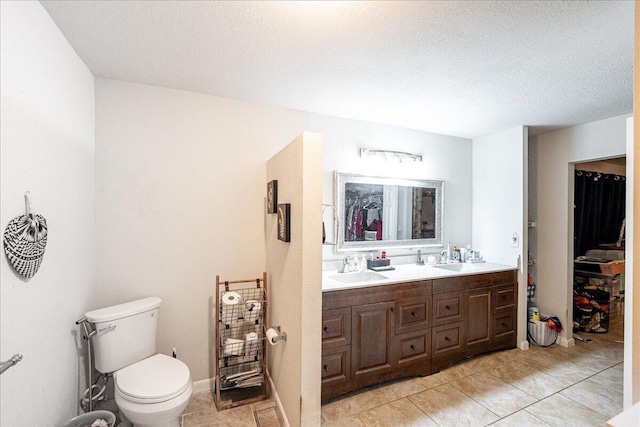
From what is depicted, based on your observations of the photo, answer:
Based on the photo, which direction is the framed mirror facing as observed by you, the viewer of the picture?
facing the viewer and to the right of the viewer

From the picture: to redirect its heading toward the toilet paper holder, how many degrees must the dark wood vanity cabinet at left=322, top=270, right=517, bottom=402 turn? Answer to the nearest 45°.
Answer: approximately 90° to its right

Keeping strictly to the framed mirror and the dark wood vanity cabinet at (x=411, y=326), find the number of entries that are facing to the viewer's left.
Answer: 0

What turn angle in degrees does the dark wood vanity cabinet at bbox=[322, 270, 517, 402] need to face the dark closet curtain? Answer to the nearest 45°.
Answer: approximately 90° to its left

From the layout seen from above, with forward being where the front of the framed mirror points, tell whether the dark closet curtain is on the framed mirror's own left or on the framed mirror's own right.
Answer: on the framed mirror's own left

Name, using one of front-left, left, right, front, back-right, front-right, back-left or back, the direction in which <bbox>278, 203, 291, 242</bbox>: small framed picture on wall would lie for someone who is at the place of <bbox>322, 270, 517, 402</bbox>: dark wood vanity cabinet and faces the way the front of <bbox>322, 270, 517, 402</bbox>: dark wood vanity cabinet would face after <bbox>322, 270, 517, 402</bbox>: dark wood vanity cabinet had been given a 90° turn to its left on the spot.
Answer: back

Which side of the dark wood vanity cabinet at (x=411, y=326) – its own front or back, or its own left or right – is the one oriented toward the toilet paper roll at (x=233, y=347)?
right

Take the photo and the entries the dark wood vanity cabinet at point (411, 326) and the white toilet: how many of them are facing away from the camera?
0

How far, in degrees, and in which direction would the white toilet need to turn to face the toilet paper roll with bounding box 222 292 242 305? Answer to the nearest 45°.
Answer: approximately 45° to its left

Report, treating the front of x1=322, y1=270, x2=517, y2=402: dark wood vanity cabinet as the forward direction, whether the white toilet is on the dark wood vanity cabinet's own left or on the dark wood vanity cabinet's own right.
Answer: on the dark wood vanity cabinet's own right

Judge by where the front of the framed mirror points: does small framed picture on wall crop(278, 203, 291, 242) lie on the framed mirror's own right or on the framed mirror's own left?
on the framed mirror's own right
